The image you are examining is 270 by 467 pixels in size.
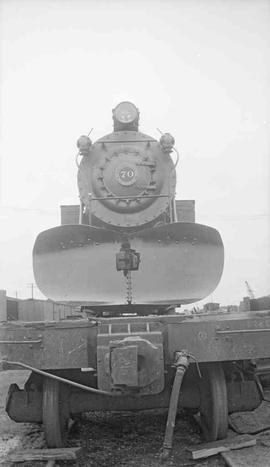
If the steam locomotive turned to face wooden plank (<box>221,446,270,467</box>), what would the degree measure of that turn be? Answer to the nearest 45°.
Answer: approximately 45° to its left

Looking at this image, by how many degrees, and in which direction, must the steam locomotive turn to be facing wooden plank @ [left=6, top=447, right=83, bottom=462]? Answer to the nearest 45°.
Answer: approximately 45° to its right

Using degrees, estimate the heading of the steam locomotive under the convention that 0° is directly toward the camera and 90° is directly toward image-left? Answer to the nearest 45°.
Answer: approximately 0°
